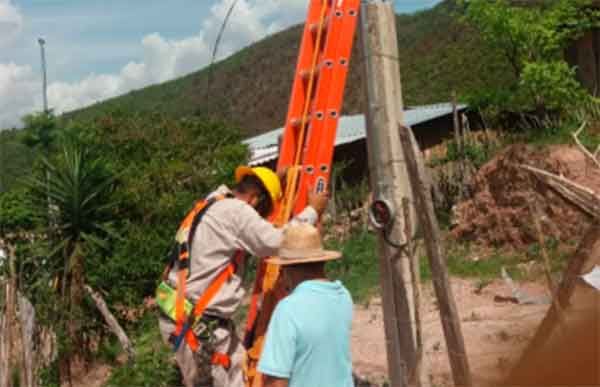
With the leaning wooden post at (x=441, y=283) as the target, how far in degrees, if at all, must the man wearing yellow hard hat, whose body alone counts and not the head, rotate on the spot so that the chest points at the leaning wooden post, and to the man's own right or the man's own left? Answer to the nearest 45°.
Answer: approximately 45° to the man's own right

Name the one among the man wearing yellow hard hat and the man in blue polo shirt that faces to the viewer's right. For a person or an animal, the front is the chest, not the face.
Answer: the man wearing yellow hard hat

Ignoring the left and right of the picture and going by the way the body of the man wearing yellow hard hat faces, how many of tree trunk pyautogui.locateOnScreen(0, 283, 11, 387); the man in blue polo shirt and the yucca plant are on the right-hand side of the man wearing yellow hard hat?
1

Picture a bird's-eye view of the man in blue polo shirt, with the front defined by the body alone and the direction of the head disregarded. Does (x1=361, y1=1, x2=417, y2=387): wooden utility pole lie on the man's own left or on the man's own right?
on the man's own right

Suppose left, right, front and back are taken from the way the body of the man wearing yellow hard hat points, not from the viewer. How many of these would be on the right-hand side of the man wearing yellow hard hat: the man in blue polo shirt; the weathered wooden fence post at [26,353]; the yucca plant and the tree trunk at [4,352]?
1

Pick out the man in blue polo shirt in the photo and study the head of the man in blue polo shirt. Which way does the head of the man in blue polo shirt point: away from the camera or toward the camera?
away from the camera

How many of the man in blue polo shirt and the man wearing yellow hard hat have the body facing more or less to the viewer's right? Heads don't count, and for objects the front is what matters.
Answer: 1

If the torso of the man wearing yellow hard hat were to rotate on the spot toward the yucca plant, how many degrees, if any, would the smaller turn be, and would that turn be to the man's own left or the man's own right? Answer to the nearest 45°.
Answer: approximately 90° to the man's own left

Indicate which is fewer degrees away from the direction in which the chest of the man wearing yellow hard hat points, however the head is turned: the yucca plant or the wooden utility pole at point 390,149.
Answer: the wooden utility pole

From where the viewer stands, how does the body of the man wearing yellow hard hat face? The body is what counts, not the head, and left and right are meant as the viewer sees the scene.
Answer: facing to the right of the viewer

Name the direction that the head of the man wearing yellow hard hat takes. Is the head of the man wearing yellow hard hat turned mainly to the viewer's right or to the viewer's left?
to the viewer's right

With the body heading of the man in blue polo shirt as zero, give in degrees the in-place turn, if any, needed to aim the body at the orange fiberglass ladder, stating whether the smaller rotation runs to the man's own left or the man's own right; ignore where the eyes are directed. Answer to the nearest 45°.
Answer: approximately 45° to the man's own right

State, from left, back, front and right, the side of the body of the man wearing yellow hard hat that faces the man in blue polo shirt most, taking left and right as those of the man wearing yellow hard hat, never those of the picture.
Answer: right

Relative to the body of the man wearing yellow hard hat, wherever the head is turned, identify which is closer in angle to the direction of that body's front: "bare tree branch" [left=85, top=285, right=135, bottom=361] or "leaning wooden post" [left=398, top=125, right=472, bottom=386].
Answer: the leaning wooden post

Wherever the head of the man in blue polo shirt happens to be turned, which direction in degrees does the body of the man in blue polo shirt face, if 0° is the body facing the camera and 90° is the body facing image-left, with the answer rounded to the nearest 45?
approximately 135°
